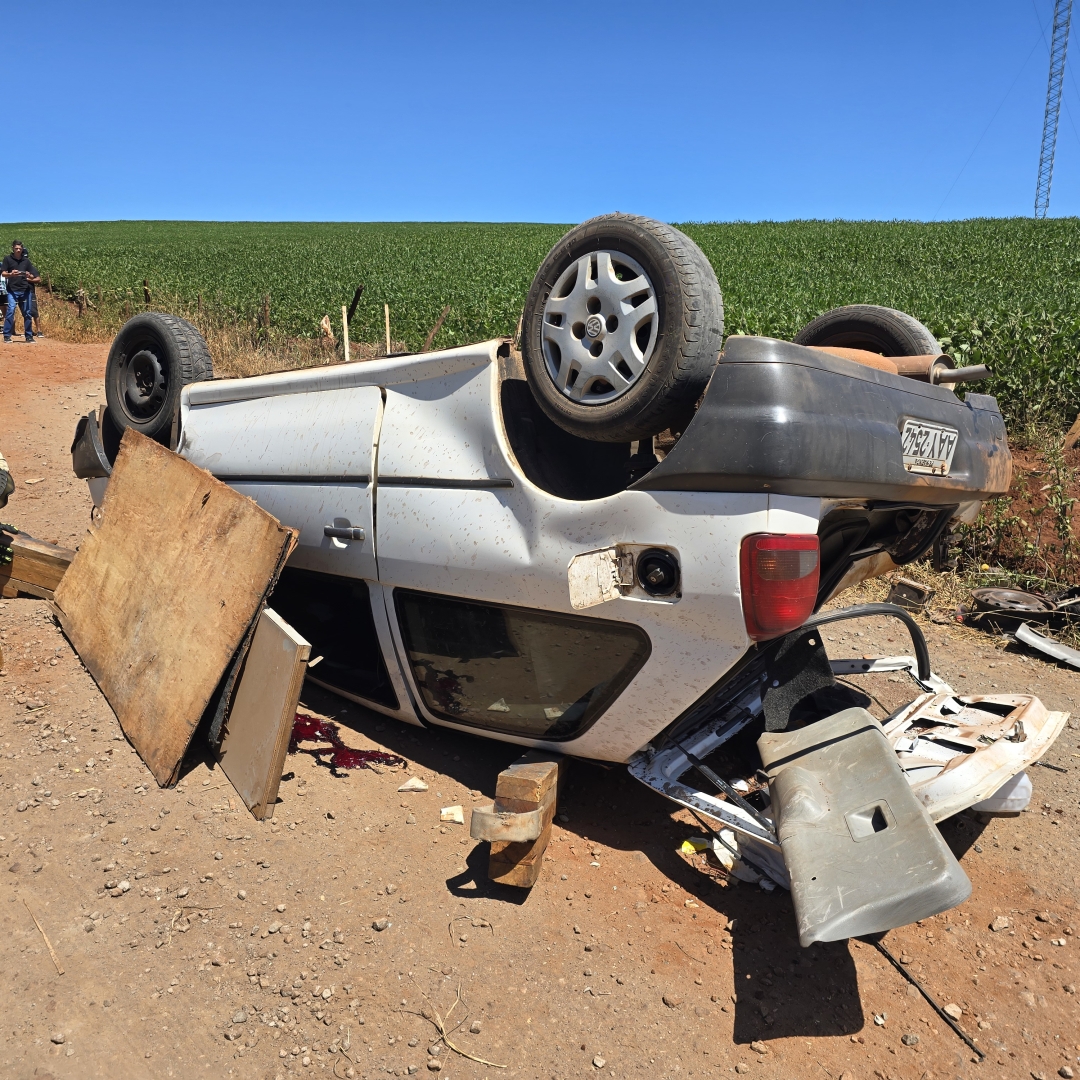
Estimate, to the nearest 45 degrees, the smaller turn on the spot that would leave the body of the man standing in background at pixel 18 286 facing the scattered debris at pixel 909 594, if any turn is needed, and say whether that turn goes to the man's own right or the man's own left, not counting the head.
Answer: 0° — they already face it

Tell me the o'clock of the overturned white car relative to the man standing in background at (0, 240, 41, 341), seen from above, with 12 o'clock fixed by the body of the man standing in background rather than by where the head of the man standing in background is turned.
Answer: The overturned white car is roughly at 12 o'clock from the man standing in background.

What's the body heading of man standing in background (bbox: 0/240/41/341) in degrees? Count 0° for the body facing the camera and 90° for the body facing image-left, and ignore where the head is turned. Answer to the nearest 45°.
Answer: approximately 0°

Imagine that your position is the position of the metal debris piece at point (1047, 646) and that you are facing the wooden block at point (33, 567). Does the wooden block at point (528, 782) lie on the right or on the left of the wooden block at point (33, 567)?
left

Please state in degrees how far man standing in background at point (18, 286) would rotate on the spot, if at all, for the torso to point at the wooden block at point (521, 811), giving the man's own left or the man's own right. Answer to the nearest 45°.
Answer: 0° — they already face it

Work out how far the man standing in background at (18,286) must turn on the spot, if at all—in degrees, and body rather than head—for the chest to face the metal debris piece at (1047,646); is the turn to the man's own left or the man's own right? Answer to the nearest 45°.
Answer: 0° — they already face it
